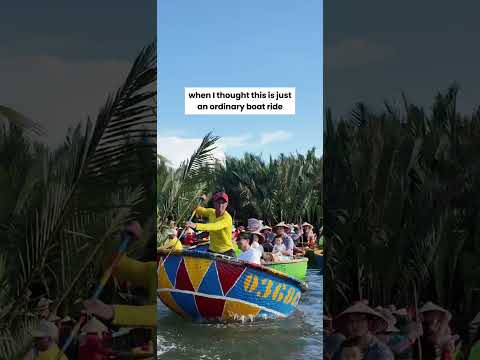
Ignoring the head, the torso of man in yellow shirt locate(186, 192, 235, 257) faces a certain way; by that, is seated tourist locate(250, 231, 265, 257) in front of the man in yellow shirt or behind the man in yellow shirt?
behind

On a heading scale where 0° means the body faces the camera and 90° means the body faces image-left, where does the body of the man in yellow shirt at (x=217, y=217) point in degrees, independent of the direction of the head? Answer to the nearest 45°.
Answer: approximately 45°

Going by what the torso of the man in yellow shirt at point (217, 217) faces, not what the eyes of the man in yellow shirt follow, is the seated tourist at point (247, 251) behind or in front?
behind
